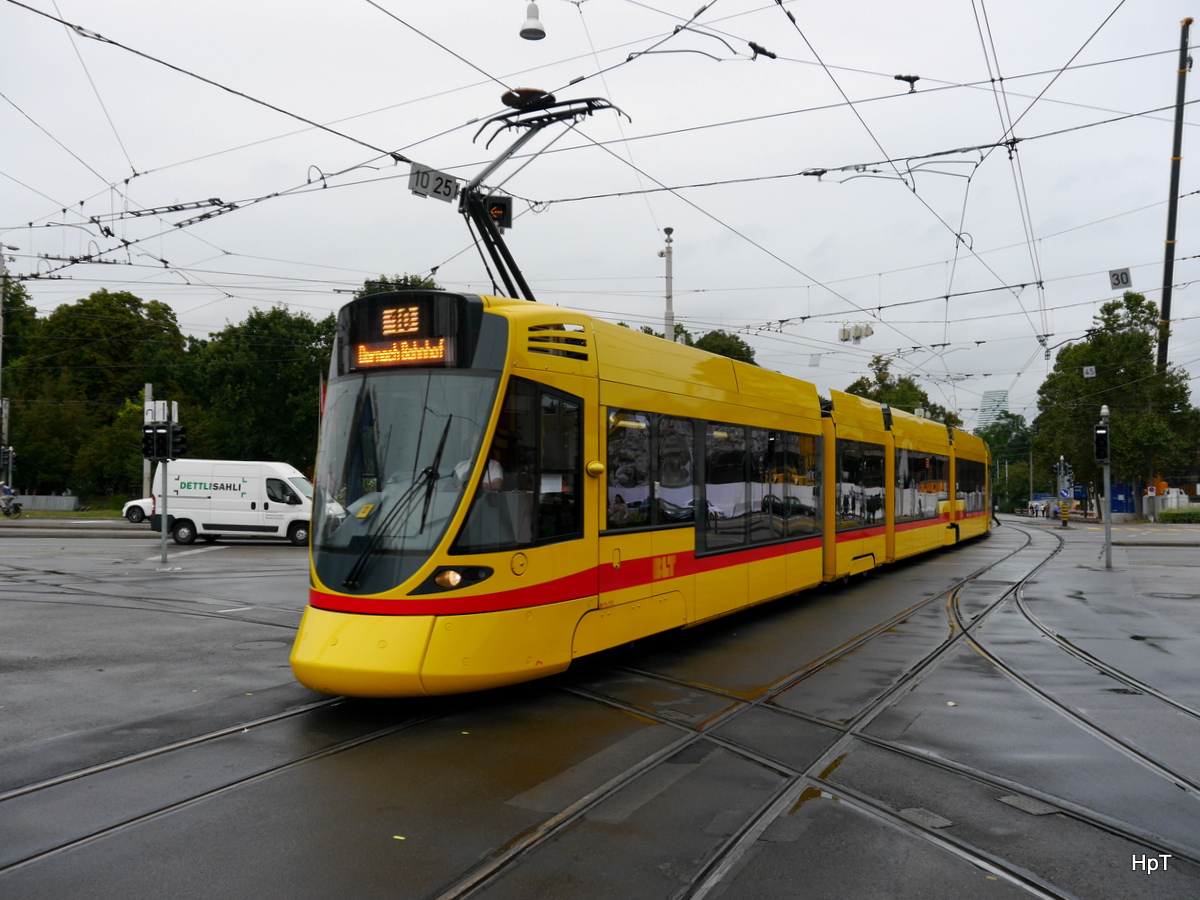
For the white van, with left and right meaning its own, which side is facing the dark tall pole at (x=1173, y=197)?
front

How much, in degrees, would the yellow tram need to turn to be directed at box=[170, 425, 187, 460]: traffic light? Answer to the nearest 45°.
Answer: approximately 90° to its right

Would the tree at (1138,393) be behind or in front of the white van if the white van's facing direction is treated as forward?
in front

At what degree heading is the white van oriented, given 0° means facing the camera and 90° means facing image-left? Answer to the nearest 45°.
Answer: approximately 270°

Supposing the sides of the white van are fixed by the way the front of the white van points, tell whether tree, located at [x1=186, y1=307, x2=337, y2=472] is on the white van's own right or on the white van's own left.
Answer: on the white van's own left

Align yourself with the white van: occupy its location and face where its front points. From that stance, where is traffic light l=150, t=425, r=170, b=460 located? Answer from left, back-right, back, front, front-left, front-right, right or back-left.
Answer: right

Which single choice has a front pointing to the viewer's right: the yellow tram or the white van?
the white van

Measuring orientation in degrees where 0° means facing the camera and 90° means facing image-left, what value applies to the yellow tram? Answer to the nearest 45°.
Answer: approximately 45°
